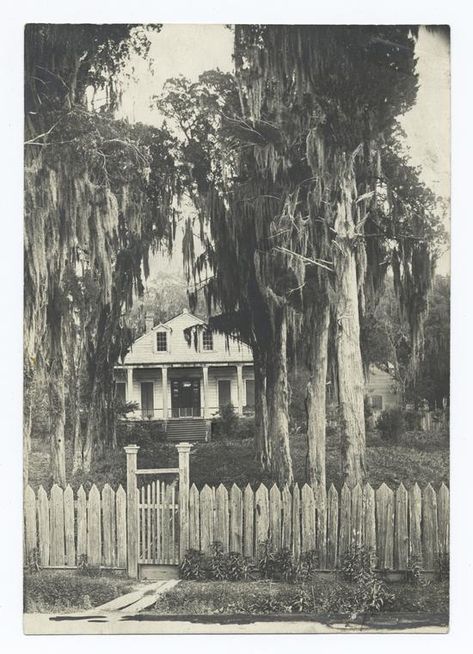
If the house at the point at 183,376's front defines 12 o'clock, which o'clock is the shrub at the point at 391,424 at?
The shrub is roughly at 9 o'clock from the house.

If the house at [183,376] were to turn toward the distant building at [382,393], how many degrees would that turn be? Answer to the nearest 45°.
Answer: approximately 90° to its left

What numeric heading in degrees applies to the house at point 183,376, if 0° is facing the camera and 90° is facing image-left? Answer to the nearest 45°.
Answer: approximately 0°
